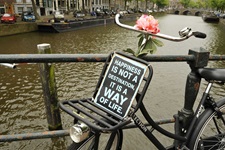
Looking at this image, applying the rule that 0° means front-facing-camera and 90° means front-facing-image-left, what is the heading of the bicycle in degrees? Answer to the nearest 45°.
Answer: approximately 45°
